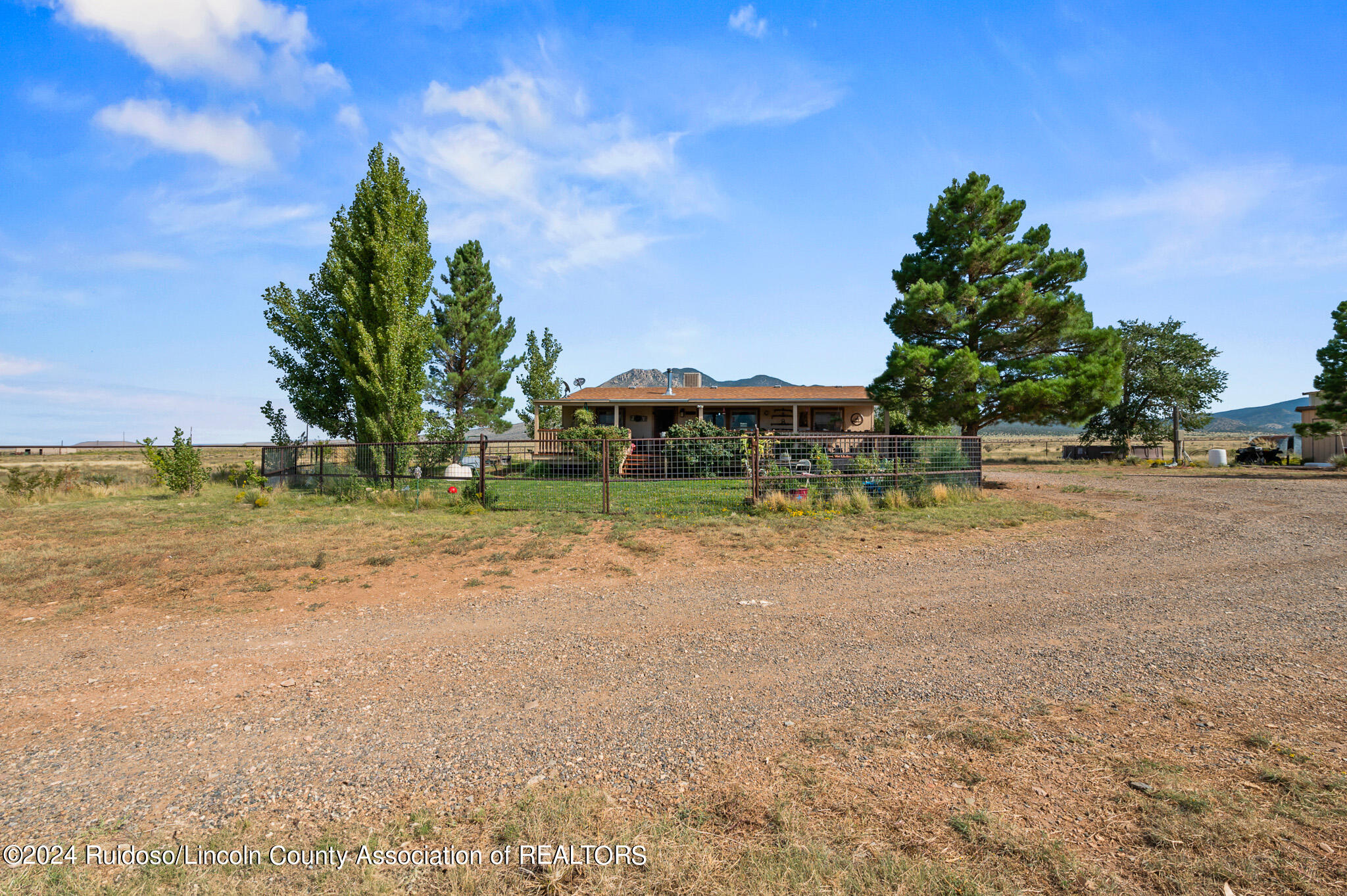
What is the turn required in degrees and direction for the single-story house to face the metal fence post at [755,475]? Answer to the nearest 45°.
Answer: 0° — it already faces it

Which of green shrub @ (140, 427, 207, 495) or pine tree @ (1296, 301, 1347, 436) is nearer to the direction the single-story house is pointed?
the green shrub

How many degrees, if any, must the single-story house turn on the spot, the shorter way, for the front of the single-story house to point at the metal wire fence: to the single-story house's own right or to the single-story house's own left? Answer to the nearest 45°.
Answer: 0° — it already faces it

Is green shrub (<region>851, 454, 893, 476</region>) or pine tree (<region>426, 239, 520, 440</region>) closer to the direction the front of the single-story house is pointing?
the green shrub

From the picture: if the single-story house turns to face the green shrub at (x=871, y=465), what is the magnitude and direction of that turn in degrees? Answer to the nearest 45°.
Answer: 0° — it already faces it

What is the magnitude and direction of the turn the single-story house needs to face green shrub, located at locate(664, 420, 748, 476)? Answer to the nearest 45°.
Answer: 0° — it already faces it

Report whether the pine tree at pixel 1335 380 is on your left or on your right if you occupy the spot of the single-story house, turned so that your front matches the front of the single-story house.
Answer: on your left

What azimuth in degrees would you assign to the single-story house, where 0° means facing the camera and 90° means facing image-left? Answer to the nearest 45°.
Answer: approximately 0°

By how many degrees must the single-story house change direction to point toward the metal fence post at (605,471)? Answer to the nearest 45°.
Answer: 0° — it already faces it
